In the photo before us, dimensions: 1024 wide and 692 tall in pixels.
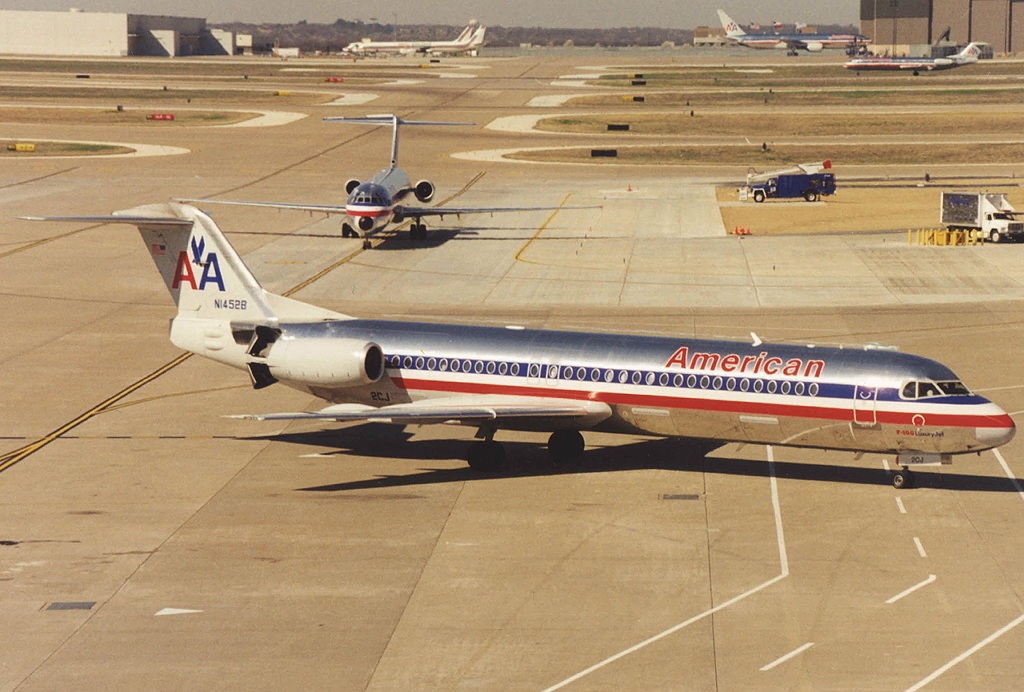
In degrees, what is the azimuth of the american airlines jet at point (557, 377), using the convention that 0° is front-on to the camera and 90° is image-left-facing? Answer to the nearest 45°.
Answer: approximately 315°
